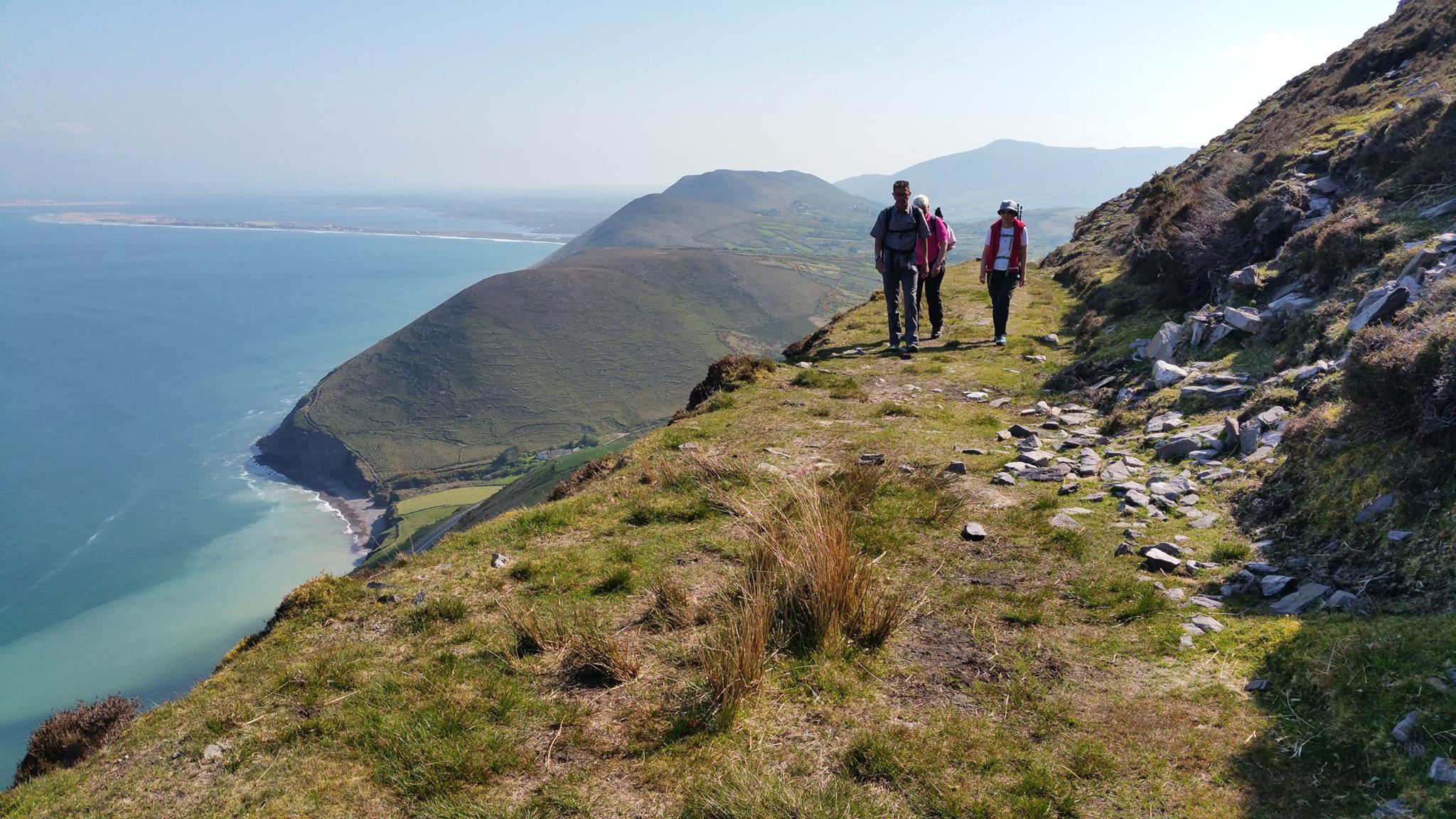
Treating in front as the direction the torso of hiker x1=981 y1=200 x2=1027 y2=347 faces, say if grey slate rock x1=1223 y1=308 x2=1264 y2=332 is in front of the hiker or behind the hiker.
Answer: in front

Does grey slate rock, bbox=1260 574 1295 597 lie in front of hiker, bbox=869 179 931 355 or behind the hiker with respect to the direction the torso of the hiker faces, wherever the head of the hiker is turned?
in front

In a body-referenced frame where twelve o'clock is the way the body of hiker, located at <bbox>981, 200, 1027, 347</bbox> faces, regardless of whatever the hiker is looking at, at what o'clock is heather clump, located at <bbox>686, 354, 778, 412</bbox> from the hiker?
The heather clump is roughly at 2 o'clock from the hiker.

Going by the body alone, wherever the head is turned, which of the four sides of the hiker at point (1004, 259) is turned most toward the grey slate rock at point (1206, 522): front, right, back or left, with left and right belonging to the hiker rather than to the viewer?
front

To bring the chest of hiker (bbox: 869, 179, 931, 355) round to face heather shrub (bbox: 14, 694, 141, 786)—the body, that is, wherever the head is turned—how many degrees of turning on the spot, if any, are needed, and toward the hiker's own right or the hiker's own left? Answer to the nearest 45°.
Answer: approximately 45° to the hiker's own right

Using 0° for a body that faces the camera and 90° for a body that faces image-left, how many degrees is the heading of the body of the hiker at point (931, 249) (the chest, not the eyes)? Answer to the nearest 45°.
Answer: approximately 45°

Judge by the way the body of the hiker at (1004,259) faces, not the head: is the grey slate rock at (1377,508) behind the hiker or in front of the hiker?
in front

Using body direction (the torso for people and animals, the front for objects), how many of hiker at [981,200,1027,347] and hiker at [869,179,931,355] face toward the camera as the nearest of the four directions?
2
